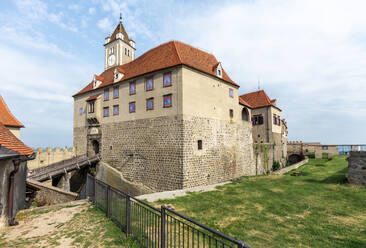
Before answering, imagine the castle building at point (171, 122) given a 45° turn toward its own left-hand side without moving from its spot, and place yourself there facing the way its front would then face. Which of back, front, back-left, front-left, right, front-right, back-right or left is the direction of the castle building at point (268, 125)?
back-left

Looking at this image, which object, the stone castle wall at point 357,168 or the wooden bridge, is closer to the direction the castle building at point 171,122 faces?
the wooden bridge

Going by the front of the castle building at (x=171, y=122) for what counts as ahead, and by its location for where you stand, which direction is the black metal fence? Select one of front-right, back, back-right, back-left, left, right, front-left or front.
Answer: front-left

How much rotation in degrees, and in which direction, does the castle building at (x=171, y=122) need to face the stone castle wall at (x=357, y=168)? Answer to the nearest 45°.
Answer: approximately 90° to its left

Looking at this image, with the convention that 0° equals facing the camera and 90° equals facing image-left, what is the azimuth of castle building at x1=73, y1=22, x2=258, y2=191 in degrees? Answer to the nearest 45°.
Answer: approximately 45°

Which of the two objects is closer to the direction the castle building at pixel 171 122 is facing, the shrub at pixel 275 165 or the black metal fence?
the black metal fence

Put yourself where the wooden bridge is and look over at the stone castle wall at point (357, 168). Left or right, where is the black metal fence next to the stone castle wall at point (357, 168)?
right

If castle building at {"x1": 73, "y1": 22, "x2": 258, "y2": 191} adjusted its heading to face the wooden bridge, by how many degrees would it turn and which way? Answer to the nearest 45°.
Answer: approximately 45° to its right
